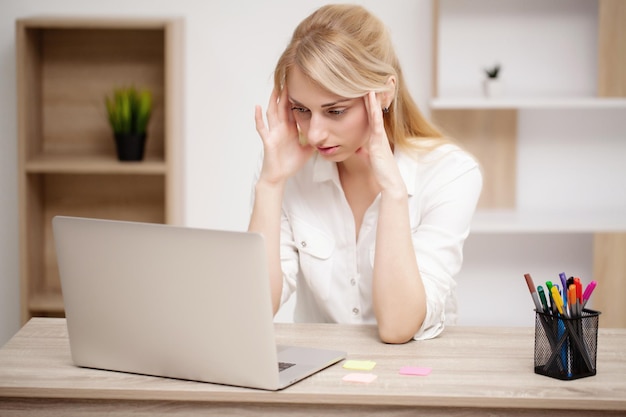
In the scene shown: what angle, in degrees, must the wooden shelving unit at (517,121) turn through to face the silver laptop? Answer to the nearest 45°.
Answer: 0° — it already faces it

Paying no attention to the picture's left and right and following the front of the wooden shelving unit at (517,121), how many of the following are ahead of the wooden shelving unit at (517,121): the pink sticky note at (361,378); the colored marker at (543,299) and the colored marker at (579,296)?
3

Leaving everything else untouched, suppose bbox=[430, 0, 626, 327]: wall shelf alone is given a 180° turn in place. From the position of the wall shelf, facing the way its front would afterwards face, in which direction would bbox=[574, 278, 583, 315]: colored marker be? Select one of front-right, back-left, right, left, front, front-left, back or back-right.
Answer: back

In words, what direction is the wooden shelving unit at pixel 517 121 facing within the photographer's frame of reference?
facing the viewer

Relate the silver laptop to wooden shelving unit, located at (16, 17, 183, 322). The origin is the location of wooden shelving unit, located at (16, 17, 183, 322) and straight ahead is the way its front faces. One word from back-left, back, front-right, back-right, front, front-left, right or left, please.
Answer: front

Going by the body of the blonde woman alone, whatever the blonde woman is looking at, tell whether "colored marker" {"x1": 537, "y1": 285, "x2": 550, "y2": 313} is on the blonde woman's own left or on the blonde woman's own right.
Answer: on the blonde woman's own left

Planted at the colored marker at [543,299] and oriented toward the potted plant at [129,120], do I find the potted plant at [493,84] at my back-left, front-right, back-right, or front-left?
front-right

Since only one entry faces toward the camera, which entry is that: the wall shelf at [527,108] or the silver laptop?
the wall shelf

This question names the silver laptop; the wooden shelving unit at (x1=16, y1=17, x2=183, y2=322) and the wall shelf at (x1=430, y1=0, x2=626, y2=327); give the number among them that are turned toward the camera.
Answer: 2

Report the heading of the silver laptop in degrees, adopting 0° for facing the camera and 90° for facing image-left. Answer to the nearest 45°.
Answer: approximately 225°

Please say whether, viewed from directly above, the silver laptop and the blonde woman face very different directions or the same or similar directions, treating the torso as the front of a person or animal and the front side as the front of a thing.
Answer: very different directions

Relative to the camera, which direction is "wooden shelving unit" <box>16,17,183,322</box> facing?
toward the camera

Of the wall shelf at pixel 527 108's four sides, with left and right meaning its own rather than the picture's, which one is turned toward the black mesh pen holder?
front

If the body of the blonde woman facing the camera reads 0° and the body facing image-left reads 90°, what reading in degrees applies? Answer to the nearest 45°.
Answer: approximately 45°

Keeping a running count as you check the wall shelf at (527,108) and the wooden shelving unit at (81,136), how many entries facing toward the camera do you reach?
2

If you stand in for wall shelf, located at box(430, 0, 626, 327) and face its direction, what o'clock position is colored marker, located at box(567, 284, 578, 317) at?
The colored marker is roughly at 12 o'clock from the wall shelf.

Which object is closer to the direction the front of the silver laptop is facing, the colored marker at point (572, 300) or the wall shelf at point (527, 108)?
the wall shelf

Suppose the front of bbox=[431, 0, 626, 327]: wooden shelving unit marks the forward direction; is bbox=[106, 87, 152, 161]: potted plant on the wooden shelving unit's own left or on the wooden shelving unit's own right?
on the wooden shelving unit's own right

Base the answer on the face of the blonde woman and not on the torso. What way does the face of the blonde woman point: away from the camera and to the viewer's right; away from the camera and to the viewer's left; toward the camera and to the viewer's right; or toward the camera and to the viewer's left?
toward the camera and to the viewer's left

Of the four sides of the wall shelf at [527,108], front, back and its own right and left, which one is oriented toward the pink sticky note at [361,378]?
front
